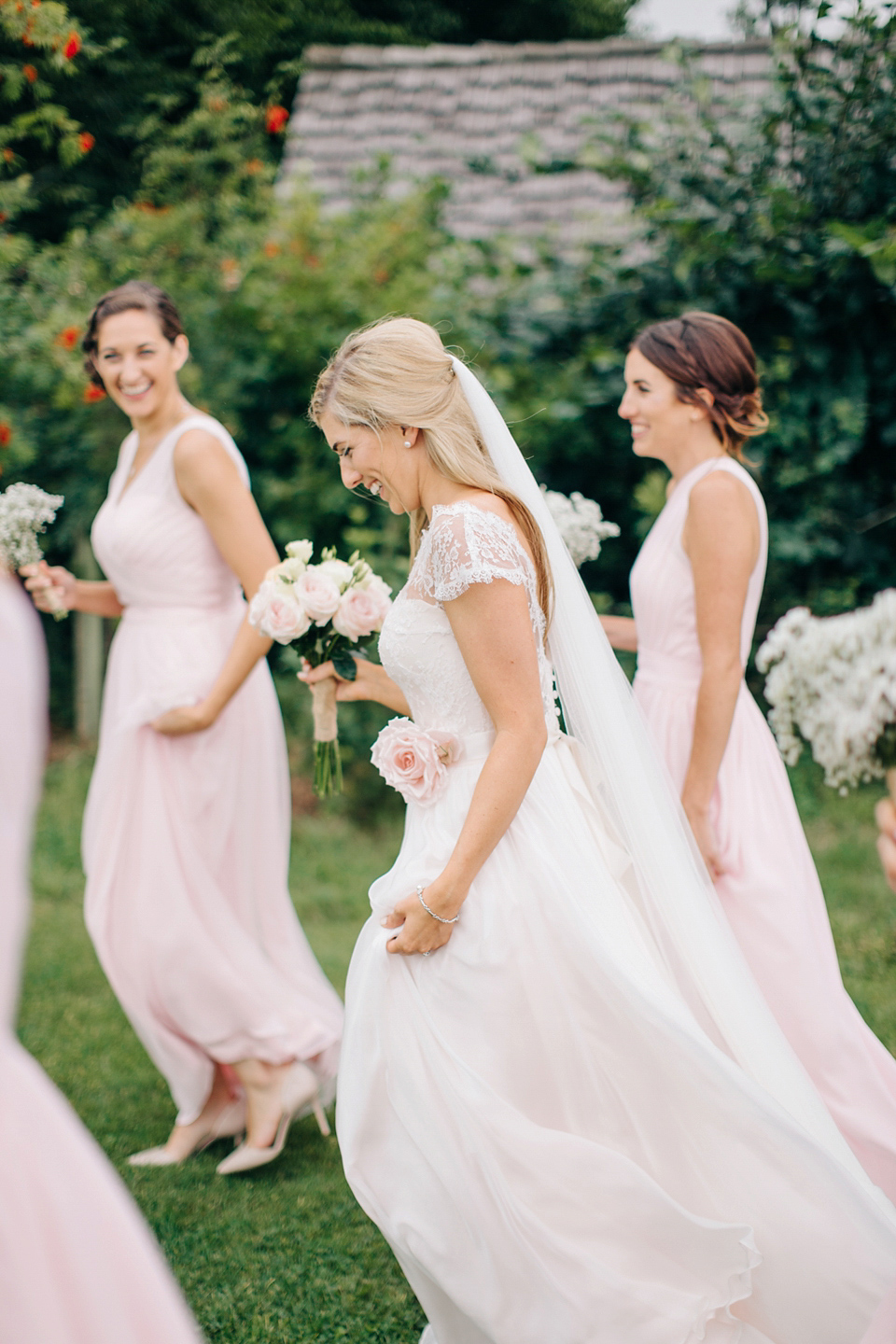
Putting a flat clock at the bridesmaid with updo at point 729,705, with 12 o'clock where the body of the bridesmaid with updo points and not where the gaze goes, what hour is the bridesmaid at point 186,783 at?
The bridesmaid is roughly at 12 o'clock from the bridesmaid with updo.

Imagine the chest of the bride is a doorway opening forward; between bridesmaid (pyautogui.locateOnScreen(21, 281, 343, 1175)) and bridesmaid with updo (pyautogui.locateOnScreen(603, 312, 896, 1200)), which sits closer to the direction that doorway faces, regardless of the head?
the bridesmaid

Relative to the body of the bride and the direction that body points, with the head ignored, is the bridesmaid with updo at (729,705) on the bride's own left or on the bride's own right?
on the bride's own right

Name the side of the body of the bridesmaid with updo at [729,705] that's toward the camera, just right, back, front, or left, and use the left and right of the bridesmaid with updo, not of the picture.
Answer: left

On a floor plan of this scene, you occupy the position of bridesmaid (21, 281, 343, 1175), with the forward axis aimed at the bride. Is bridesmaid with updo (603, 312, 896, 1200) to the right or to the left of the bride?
left

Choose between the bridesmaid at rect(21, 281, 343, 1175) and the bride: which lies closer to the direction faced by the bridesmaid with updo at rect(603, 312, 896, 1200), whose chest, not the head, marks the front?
the bridesmaid

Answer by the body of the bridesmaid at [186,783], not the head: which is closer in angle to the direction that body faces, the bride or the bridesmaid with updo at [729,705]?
the bride

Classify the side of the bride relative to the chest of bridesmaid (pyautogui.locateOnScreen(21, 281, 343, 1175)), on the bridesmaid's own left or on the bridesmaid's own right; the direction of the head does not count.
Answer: on the bridesmaid's own left

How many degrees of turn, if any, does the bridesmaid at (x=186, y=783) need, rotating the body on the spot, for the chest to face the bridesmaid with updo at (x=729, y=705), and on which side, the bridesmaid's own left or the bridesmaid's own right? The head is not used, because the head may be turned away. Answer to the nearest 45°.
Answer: approximately 90° to the bridesmaid's own left

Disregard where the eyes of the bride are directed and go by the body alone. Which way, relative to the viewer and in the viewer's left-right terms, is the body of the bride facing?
facing to the left of the viewer

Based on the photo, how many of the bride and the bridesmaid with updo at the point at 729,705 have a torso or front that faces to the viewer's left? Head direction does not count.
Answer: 2

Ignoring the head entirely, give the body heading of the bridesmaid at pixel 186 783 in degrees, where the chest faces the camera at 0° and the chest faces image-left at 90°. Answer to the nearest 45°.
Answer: approximately 45°

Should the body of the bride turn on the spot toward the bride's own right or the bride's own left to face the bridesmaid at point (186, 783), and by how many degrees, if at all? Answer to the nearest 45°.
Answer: approximately 45° to the bride's own right
